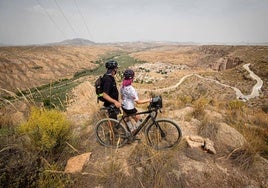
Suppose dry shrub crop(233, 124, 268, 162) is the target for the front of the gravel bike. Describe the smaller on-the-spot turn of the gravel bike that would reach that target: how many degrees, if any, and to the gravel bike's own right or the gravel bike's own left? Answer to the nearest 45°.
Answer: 0° — it already faces it

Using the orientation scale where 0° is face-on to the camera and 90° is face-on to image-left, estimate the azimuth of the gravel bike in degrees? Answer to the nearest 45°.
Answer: approximately 270°

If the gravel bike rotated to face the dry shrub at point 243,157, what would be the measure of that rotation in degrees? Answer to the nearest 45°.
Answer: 0° — it already faces it

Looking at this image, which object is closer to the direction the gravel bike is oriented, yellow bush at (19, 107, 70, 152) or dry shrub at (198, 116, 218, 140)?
the dry shrub
